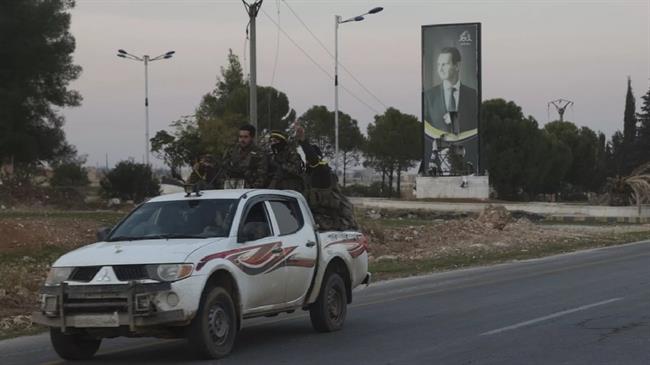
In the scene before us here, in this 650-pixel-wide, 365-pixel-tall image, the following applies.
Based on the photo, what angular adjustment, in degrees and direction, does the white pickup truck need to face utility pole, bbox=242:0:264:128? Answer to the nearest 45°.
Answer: approximately 135° to its right

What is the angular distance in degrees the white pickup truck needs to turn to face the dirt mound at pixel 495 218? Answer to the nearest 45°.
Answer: approximately 180°

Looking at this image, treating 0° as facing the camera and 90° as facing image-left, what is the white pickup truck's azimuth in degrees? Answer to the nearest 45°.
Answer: approximately 45°

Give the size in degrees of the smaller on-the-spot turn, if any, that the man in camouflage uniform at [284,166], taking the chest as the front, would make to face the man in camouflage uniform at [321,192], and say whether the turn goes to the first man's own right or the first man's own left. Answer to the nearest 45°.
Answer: approximately 135° to the first man's own left

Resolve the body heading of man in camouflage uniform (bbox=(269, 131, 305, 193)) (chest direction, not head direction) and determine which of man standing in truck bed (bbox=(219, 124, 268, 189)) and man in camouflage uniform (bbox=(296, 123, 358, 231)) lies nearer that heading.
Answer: the man standing in truck bed

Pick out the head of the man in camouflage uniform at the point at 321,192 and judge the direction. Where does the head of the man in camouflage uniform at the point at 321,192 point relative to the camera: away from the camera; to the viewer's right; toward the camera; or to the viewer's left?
to the viewer's left

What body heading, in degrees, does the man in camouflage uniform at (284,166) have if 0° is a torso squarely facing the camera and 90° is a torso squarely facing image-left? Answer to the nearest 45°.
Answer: approximately 45°

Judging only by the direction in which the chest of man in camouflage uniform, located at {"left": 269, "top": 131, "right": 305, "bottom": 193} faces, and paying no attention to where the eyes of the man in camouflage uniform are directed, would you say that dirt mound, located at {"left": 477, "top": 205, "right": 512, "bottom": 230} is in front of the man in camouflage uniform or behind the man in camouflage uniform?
behind
